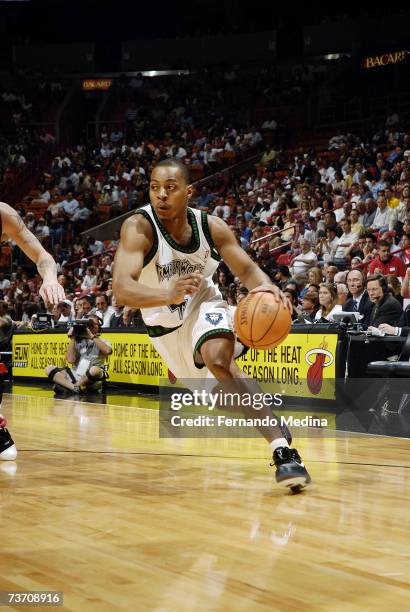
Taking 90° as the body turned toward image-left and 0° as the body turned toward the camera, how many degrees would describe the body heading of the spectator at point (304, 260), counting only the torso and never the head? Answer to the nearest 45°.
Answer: approximately 45°

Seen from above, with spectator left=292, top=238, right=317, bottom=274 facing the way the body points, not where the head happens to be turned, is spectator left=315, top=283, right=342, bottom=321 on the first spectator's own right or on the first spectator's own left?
on the first spectator's own left

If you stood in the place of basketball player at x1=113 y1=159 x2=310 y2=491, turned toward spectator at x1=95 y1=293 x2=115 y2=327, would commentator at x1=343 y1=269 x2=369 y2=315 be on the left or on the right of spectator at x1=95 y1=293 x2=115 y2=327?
right

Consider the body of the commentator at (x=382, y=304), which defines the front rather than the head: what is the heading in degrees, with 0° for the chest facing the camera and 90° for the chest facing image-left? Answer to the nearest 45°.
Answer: approximately 45°

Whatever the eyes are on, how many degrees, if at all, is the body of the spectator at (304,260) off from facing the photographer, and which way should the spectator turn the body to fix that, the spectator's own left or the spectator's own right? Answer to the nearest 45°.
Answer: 0° — they already face them

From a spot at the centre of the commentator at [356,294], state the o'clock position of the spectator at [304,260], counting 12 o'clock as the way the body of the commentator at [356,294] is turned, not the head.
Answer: the spectator at [304,260] is roughly at 4 o'clock from the commentator at [356,294].

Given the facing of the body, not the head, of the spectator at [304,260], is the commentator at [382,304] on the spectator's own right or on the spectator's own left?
on the spectator's own left

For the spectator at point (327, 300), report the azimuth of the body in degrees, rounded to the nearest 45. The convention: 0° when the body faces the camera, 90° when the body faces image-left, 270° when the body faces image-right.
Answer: approximately 45°

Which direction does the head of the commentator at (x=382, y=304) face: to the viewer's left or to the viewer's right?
to the viewer's left

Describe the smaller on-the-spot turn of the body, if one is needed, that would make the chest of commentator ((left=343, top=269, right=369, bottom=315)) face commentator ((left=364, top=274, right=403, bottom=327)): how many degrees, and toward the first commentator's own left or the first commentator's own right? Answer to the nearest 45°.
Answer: approximately 45° to the first commentator's own left

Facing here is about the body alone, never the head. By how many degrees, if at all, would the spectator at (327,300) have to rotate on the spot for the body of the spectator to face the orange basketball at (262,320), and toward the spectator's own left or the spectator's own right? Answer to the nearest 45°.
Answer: approximately 45° to the spectator's own left
